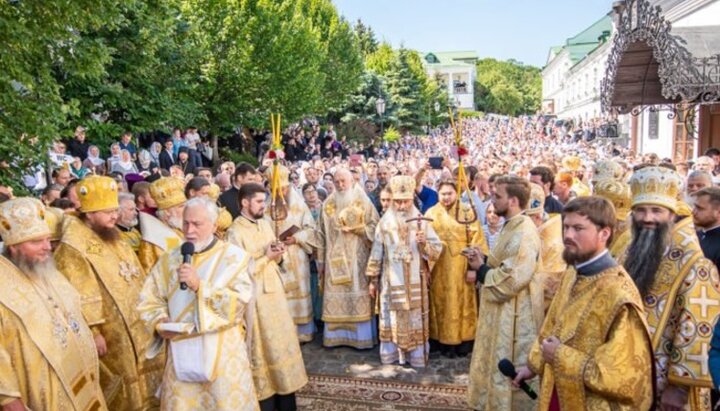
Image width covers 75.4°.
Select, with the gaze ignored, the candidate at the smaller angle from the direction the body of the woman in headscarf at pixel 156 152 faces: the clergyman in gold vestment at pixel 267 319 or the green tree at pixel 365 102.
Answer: the clergyman in gold vestment

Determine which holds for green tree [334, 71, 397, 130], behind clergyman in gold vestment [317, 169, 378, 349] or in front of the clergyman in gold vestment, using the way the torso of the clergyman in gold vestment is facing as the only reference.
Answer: behind

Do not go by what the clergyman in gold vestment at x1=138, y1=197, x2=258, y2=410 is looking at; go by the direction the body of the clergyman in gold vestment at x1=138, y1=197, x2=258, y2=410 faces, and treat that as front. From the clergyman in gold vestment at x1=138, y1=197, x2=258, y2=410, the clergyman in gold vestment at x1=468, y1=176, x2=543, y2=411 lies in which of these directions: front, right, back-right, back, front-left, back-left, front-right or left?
back-left

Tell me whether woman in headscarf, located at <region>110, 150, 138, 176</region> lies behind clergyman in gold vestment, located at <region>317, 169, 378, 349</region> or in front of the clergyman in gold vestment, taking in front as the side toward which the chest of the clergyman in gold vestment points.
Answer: behind

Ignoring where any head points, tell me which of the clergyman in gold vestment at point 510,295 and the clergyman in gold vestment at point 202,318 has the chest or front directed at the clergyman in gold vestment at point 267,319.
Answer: the clergyman in gold vestment at point 510,295

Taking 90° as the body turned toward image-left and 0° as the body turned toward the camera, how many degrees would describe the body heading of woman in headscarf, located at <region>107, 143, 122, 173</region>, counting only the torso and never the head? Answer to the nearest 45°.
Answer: approximately 315°

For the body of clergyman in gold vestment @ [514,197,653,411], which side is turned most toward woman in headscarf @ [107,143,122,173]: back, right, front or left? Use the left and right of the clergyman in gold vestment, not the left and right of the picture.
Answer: right

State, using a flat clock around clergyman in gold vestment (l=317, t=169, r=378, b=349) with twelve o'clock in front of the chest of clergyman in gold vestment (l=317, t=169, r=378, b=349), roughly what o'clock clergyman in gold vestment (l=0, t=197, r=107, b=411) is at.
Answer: clergyman in gold vestment (l=0, t=197, r=107, b=411) is roughly at 1 o'clock from clergyman in gold vestment (l=317, t=169, r=378, b=349).

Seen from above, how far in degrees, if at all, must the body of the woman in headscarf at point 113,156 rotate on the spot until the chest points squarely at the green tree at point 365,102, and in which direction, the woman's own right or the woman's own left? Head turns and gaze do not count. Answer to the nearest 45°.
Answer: approximately 90° to the woman's own left

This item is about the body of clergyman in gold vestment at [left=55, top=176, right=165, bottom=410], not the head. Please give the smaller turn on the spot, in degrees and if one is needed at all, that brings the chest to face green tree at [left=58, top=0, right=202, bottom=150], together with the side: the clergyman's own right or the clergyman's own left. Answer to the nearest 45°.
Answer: approximately 135° to the clergyman's own left
